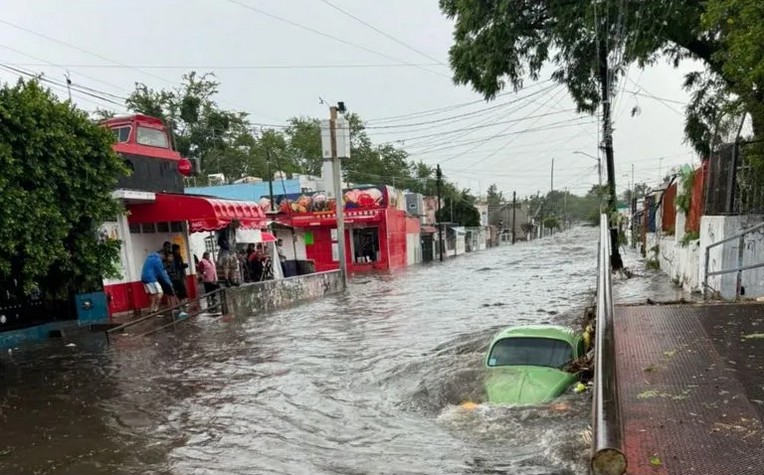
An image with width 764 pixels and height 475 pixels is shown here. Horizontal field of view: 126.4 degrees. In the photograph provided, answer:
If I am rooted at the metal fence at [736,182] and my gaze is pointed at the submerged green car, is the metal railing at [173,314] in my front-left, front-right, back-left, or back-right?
front-right

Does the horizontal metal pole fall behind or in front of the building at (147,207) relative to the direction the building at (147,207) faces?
in front

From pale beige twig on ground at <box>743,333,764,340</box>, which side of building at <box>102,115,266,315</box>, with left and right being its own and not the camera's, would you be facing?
front

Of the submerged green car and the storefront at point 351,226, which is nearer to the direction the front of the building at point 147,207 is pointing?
the submerged green car

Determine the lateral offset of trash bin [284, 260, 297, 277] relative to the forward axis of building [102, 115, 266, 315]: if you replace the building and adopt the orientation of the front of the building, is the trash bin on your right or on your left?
on your left

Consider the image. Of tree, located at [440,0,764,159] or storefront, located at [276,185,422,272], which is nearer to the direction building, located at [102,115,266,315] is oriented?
the tree

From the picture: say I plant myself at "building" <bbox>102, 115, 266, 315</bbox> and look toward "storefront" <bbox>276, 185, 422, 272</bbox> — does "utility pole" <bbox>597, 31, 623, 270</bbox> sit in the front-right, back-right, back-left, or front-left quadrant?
front-right

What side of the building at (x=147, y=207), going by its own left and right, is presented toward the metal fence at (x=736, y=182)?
front

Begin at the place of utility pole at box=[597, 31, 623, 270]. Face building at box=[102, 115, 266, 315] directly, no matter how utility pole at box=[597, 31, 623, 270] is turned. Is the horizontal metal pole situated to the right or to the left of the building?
left
